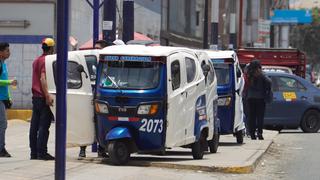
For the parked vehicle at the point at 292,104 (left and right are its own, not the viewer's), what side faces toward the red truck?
right

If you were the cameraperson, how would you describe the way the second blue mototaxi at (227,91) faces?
facing the viewer

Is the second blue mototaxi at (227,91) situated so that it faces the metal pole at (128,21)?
no

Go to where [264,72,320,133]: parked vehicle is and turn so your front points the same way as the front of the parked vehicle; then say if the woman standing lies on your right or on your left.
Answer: on your left

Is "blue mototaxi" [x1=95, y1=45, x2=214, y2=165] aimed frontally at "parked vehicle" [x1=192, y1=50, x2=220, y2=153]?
no

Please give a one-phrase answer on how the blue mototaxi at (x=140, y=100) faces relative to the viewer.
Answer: facing the viewer and to the left of the viewer

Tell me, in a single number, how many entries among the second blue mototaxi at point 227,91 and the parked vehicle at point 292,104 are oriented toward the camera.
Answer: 1

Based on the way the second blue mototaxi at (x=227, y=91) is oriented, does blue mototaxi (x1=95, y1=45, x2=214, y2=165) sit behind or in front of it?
in front

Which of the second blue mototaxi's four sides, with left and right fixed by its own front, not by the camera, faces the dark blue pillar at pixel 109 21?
right

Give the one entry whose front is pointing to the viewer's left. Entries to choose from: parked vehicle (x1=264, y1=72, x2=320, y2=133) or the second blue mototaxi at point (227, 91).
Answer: the parked vehicle

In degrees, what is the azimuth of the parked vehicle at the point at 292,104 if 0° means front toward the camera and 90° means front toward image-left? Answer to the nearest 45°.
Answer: approximately 90°

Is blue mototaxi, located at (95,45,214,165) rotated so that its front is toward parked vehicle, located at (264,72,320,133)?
no

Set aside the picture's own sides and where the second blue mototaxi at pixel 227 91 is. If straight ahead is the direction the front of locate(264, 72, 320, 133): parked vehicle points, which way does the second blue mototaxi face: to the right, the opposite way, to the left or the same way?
to the left
